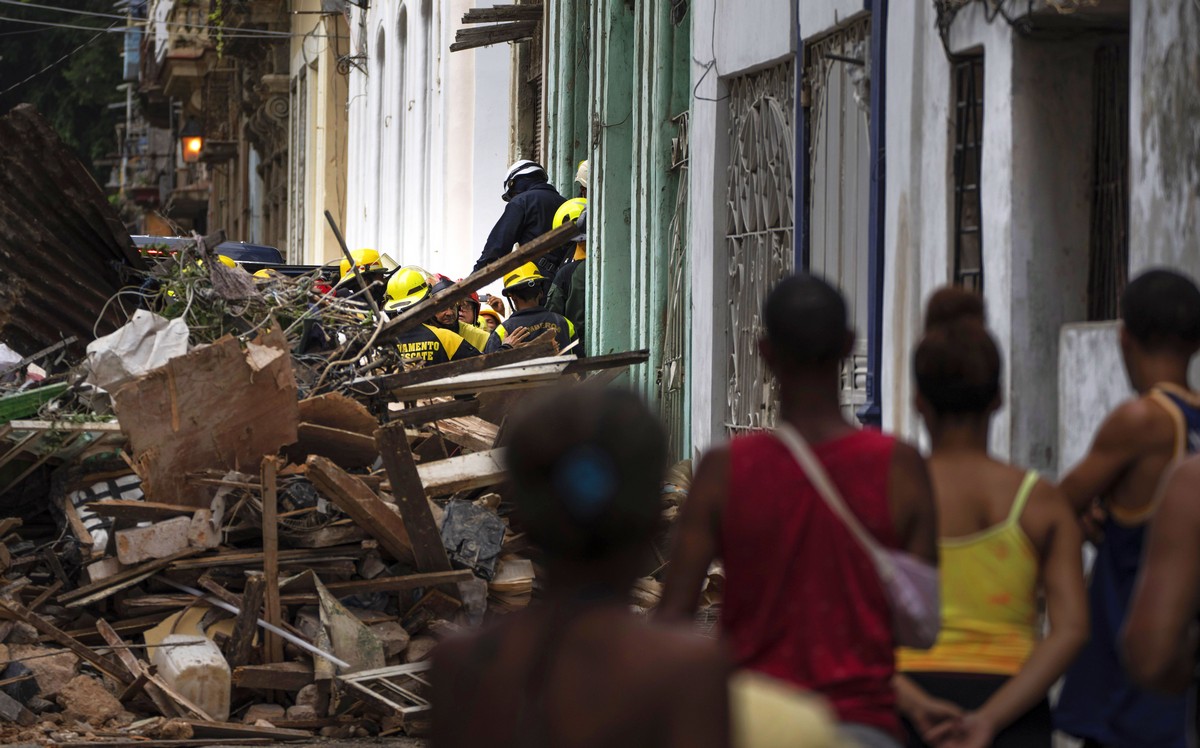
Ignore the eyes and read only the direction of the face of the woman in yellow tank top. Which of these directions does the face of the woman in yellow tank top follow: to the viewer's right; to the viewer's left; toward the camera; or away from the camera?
away from the camera

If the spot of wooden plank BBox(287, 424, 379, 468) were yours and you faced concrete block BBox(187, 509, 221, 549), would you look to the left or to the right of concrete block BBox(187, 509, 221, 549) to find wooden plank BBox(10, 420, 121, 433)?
right

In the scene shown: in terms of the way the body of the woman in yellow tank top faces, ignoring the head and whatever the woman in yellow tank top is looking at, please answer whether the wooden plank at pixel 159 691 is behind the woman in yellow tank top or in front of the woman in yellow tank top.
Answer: in front

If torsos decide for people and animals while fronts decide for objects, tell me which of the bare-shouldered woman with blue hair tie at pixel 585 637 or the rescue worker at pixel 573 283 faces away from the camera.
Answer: the bare-shouldered woman with blue hair tie

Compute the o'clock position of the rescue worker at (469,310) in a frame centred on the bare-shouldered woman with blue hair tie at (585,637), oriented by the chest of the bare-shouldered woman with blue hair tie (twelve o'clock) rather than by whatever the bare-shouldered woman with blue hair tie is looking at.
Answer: The rescue worker is roughly at 12 o'clock from the bare-shouldered woman with blue hair tie.

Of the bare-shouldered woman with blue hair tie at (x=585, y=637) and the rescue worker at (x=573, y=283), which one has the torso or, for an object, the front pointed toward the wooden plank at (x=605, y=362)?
the bare-shouldered woman with blue hair tie

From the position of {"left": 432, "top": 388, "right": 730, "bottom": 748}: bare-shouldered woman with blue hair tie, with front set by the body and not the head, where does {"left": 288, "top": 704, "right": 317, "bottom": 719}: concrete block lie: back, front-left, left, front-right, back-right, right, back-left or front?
front

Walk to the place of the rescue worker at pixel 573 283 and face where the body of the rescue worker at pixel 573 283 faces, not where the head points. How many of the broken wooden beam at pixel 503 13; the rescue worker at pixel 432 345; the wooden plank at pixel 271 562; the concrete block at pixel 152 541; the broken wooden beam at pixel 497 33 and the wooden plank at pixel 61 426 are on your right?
2

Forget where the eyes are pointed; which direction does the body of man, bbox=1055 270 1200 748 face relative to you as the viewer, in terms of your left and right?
facing away from the viewer and to the left of the viewer

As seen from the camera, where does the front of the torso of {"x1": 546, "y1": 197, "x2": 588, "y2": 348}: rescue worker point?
to the viewer's left

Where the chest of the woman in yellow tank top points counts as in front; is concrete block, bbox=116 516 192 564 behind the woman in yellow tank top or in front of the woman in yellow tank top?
in front

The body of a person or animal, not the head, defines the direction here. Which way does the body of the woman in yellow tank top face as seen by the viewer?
away from the camera

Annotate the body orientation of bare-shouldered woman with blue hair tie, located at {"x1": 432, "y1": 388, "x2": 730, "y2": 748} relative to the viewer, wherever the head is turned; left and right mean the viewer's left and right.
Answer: facing away from the viewer

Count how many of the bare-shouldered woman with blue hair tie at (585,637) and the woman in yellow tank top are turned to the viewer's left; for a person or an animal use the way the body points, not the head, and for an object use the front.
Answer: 0

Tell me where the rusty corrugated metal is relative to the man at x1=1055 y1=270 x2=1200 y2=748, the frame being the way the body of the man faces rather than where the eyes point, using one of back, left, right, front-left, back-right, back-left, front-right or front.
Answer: front
